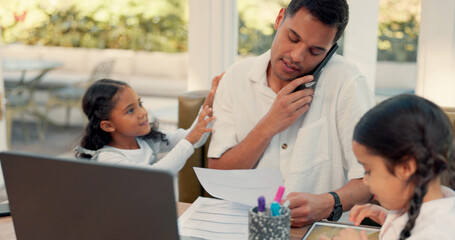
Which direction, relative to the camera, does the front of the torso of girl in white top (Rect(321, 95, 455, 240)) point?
to the viewer's left

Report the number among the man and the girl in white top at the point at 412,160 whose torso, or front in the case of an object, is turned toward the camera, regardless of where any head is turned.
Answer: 1

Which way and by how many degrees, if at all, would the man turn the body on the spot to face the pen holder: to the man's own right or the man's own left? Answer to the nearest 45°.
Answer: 0° — they already face it

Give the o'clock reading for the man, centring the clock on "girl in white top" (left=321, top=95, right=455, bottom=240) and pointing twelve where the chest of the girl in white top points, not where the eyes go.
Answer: The man is roughly at 2 o'clock from the girl in white top.

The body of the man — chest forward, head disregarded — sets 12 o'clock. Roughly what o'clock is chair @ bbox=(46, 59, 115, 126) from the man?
The chair is roughly at 5 o'clock from the man.

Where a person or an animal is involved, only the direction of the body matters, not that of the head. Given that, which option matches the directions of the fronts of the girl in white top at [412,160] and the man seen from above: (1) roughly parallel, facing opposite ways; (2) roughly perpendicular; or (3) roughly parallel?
roughly perpendicular

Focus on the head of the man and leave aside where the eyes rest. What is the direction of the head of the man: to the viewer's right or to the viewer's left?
to the viewer's left
